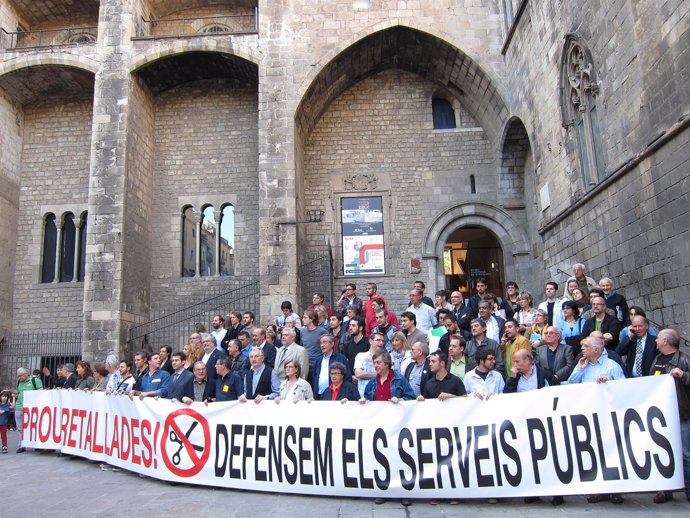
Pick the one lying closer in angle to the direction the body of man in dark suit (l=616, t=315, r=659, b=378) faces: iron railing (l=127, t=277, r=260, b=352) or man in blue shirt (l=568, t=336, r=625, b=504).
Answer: the man in blue shirt

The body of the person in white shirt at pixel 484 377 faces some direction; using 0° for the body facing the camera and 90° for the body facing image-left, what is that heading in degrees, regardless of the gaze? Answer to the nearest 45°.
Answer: approximately 0°

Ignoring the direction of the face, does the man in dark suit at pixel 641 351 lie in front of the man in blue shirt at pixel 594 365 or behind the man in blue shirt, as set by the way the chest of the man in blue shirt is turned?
behind

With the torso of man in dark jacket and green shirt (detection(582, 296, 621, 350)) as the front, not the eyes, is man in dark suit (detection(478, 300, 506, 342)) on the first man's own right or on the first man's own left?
on the first man's own right

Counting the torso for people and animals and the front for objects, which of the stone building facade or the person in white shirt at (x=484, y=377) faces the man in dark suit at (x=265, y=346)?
the stone building facade

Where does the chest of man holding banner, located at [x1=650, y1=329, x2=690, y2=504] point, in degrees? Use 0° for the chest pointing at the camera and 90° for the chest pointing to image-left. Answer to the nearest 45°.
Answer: approximately 45°

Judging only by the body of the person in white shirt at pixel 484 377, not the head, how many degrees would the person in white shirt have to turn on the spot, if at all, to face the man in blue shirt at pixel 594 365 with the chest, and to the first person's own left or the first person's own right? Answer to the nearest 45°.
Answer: approximately 90° to the first person's own left

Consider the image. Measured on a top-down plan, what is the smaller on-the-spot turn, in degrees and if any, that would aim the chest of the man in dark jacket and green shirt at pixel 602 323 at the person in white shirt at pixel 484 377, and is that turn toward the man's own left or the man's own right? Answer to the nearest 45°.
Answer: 0° — they already face them
